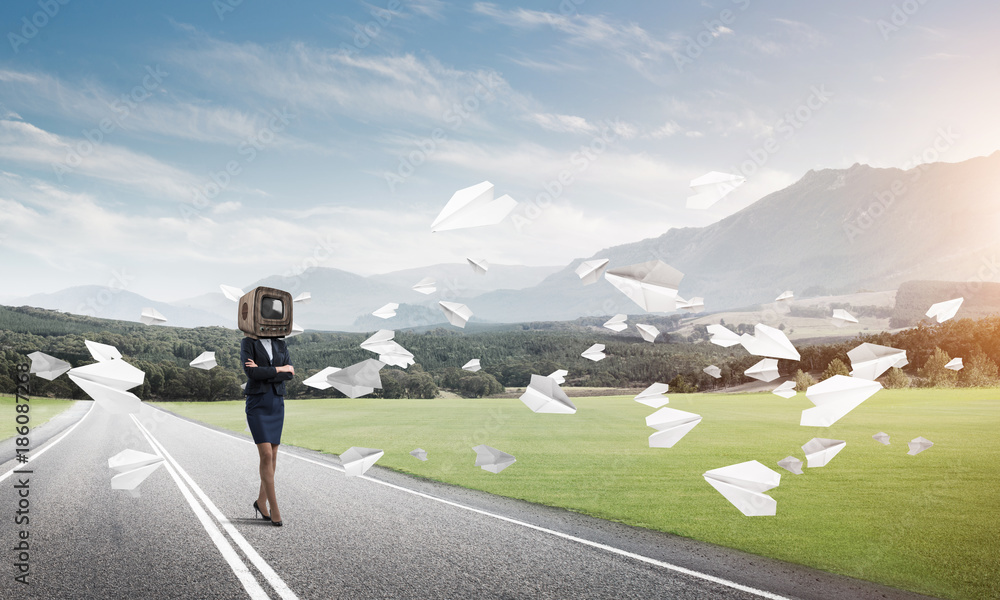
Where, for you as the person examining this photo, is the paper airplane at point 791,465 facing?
facing to the left of the viewer

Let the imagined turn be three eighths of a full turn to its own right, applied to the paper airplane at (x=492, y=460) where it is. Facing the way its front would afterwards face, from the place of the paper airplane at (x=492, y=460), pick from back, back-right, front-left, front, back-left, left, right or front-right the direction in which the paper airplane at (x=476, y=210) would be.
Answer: front-left

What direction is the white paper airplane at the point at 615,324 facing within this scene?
to the viewer's left

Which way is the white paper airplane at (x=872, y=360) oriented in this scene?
to the viewer's right

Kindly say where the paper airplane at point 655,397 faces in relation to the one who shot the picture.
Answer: facing to the left of the viewer

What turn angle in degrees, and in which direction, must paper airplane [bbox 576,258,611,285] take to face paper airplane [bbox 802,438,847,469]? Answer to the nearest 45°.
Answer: approximately 45° to its right
